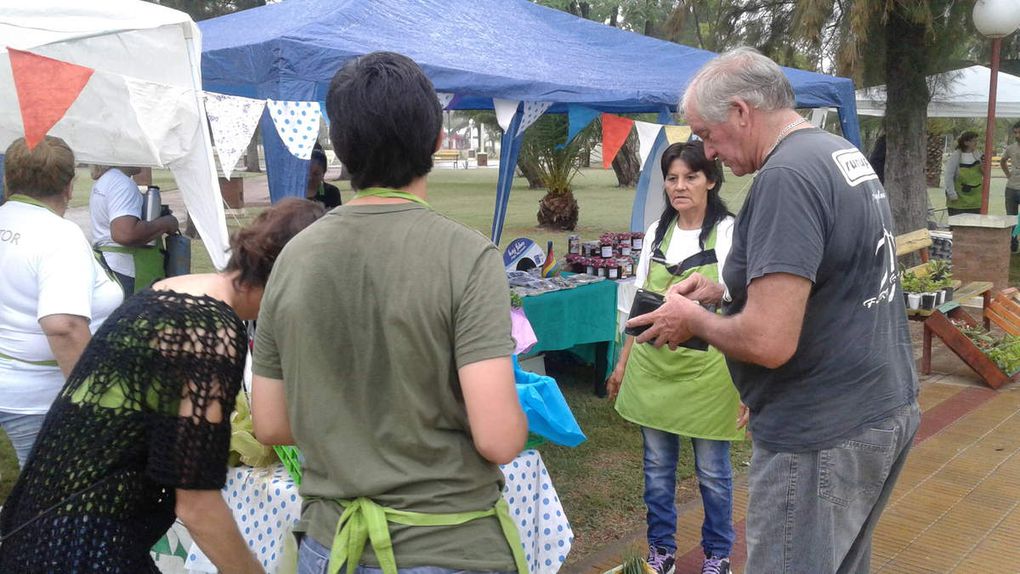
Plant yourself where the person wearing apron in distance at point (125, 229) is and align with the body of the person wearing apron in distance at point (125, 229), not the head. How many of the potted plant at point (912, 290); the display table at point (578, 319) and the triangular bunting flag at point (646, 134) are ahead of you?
3

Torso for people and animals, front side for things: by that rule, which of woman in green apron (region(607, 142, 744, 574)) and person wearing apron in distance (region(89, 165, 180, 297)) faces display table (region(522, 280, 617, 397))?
the person wearing apron in distance

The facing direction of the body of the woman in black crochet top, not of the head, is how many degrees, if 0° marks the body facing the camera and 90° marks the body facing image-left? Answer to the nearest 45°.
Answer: approximately 225°

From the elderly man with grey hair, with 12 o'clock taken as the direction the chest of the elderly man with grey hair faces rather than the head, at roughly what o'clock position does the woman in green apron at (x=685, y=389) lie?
The woman in green apron is roughly at 1 o'clock from the elderly man with grey hair.

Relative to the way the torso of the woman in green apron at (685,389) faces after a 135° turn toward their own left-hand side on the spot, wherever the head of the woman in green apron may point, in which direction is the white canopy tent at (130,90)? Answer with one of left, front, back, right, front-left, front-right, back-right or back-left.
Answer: back-left

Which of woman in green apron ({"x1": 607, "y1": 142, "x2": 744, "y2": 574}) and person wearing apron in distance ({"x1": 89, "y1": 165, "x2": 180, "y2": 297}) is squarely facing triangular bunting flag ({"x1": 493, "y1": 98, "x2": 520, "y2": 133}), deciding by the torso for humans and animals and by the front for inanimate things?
the person wearing apron in distance

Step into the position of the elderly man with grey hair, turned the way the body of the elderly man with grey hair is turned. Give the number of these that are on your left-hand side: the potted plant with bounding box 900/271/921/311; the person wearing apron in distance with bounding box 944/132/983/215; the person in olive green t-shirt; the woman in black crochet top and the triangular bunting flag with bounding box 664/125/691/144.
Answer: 2

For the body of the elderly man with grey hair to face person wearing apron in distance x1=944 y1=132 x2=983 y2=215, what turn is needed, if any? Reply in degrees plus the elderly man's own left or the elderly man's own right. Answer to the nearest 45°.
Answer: approximately 45° to the elderly man's own right

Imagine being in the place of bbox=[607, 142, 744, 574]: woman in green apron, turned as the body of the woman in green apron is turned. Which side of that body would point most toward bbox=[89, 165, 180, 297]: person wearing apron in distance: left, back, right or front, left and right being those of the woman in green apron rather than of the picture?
right

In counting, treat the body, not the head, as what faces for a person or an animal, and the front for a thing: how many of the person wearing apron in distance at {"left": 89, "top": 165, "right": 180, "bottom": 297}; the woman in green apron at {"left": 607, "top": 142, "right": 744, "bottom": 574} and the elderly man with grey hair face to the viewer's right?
1

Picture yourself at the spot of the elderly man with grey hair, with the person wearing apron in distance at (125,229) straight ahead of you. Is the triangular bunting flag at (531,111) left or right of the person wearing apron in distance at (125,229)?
right

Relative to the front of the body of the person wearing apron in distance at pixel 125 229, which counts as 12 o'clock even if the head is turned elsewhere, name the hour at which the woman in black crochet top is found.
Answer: The woman in black crochet top is roughly at 3 o'clock from the person wearing apron in distance.

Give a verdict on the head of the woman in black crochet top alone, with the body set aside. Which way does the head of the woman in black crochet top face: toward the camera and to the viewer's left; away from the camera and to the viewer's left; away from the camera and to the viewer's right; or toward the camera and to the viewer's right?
away from the camera and to the viewer's right

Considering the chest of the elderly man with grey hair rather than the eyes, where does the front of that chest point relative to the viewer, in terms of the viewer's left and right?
facing away from the viewer and to the left of the viewer

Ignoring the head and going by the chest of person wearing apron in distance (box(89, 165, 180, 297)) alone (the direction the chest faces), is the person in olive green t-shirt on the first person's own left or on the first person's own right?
on the first person's own right

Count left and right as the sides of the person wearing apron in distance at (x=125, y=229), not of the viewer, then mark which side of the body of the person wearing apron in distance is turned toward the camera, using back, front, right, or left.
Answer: right
